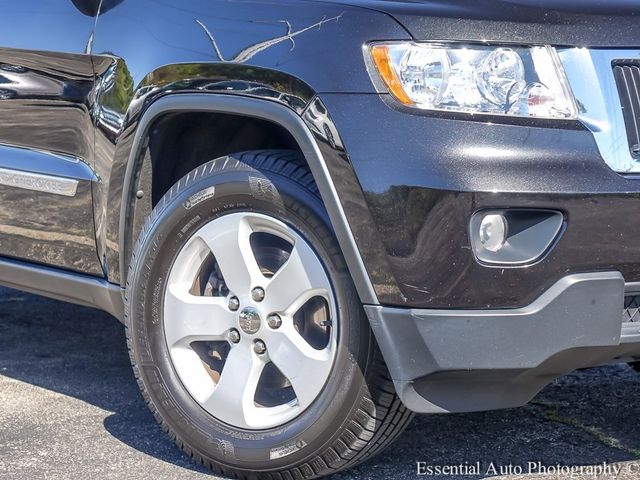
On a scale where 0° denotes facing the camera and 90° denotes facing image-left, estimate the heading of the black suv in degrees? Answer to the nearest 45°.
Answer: approximately 315°
